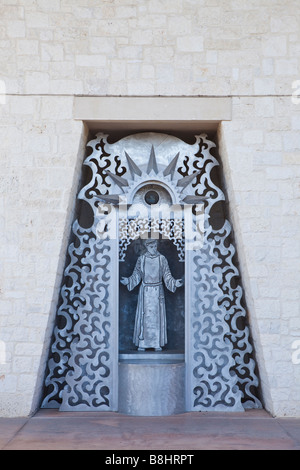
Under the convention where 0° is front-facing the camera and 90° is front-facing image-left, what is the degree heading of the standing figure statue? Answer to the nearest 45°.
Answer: approximately 0°
